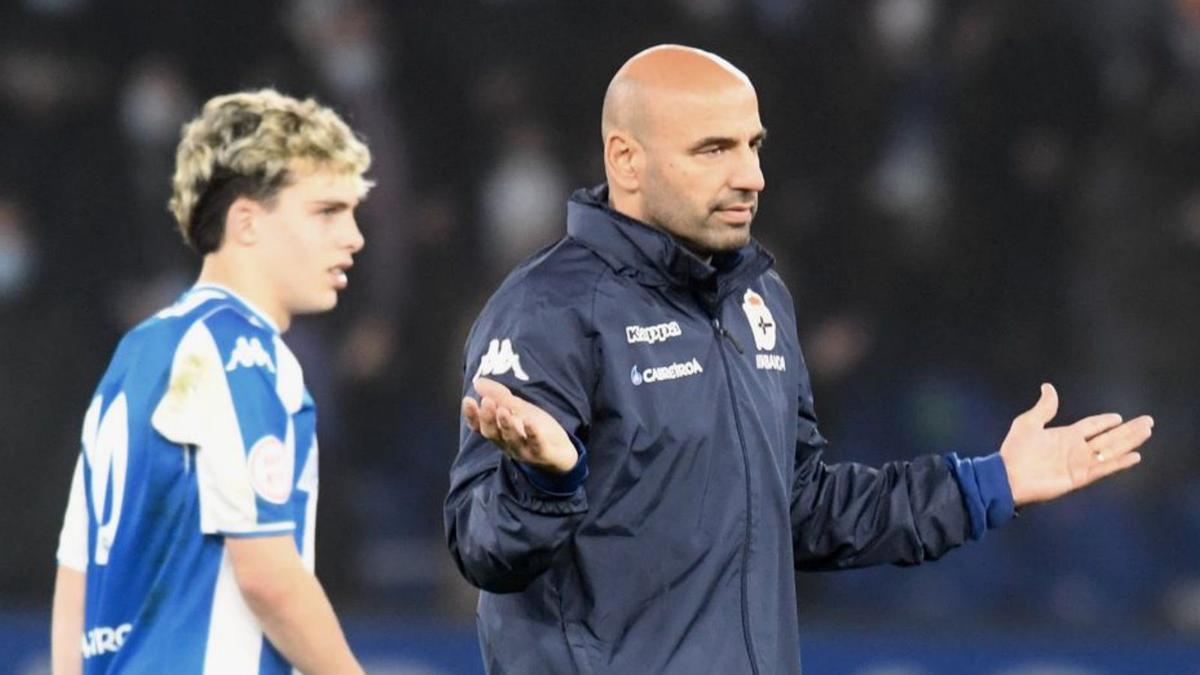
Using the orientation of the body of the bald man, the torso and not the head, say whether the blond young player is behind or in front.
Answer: behind

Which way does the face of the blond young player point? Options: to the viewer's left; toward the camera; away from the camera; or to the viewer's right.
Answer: to the viewer's right

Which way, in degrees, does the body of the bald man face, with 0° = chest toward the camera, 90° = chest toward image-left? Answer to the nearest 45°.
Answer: approximately 315°
